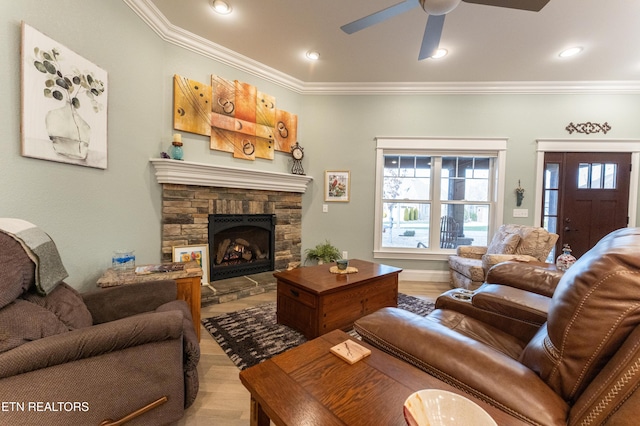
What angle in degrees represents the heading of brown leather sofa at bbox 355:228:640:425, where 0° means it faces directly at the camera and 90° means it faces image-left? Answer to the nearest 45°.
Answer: approximately 135°

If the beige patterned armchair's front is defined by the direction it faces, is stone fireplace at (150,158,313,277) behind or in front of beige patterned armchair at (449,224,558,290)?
in front

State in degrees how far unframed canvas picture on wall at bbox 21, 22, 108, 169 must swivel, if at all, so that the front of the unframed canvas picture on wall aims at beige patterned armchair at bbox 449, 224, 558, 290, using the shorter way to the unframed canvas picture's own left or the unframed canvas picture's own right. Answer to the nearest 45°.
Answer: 0° — it already faces it

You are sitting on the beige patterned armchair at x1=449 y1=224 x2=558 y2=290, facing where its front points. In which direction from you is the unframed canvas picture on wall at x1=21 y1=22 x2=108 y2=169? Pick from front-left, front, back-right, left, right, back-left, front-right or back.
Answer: front

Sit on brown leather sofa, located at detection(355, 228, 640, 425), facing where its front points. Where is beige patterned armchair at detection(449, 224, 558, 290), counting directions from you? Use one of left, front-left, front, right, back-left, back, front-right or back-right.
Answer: front-right

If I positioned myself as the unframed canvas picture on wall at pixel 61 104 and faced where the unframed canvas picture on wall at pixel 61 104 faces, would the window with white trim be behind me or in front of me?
in front

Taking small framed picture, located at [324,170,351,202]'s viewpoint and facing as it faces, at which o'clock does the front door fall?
The front door is roughly at 9 o'clock from the small framed picture.

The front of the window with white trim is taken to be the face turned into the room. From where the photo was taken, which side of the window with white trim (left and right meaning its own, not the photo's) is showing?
front

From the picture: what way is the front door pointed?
toward the camera

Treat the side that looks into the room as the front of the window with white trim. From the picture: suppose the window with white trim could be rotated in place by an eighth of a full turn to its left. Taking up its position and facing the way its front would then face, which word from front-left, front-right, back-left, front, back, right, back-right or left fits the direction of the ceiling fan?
front-right

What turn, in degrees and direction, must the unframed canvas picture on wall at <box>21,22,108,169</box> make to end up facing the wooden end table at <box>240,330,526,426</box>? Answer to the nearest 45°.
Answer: approximately 45° to its right

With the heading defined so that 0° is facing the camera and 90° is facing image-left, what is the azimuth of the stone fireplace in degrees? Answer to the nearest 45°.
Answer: approximately 315°

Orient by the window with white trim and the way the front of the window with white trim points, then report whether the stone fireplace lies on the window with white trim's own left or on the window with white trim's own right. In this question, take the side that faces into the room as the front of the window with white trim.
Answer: on the window with white trim's own right

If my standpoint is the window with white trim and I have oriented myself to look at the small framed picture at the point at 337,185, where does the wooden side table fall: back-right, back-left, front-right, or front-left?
front-left

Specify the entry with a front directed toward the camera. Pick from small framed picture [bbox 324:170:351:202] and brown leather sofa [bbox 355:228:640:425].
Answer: the small framed picture

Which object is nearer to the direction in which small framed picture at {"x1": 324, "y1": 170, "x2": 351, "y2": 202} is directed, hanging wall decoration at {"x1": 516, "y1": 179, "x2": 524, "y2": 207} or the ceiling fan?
the ceiling fan

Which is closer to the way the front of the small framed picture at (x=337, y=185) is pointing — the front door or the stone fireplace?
the stone fireplace

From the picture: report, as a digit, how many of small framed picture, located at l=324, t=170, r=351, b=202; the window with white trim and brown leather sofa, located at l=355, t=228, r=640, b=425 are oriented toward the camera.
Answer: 2

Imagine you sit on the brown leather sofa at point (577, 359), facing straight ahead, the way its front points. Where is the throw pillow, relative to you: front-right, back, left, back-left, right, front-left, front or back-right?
front-right

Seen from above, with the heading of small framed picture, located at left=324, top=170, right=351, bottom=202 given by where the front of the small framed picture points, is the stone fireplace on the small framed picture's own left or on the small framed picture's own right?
on the small framed picture's own right
